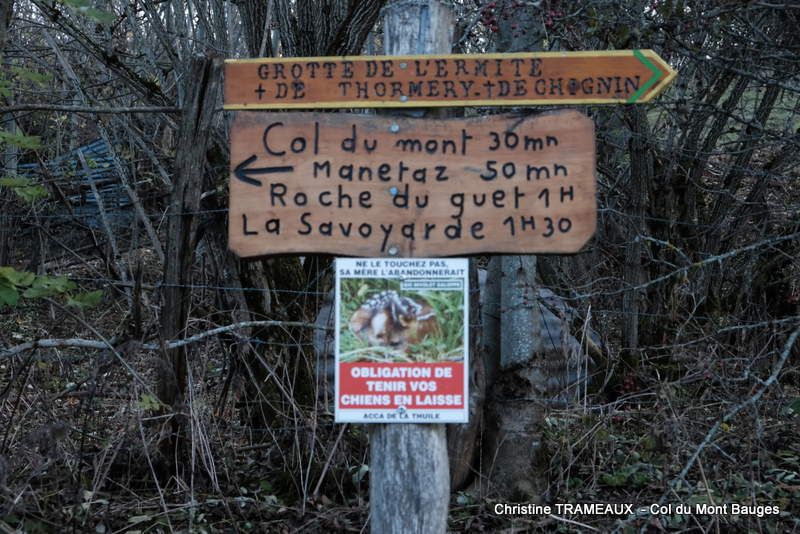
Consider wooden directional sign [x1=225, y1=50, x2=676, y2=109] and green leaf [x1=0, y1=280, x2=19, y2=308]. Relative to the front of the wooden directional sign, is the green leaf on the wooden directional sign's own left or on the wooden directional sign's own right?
on the wooden directional sign's own right

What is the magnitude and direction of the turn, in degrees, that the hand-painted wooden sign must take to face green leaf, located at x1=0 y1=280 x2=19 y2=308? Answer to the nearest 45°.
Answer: approximately 135° to its right

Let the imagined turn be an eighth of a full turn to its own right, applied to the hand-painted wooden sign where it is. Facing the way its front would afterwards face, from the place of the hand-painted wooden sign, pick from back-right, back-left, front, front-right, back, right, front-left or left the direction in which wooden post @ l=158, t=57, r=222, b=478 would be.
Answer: right

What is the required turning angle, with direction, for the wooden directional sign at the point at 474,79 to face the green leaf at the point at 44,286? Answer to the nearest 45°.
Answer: approximately 135° to its right

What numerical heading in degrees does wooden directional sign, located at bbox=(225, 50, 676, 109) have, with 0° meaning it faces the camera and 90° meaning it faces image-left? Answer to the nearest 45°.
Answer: approximately 0°

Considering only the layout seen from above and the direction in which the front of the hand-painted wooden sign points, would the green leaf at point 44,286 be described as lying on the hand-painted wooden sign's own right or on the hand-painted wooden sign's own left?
on the hand-painted wooden sign's own right

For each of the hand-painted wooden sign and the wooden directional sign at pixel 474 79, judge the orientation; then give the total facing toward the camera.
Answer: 2
